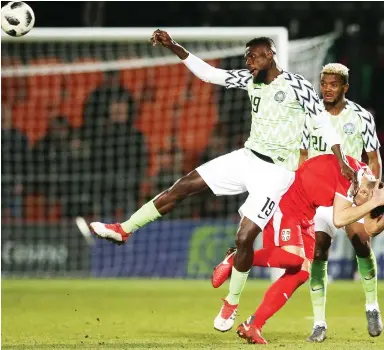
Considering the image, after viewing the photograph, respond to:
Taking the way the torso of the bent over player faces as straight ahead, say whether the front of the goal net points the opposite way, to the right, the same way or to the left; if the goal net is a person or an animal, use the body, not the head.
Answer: to the right

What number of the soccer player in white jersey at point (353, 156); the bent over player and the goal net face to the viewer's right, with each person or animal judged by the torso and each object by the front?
1

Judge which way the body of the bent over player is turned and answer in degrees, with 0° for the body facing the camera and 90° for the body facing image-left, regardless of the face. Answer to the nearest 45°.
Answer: approximately 270°

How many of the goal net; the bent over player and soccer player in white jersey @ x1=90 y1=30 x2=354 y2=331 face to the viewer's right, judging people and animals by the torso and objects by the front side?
1

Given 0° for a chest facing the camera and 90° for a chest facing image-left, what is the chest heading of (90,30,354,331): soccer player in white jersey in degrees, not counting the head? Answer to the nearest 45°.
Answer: approximately 45°

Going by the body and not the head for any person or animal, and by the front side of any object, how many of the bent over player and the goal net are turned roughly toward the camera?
1

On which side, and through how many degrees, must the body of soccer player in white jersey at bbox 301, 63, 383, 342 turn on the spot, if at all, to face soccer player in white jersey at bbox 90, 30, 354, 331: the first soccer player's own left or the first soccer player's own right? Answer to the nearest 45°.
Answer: approximately 45° to the first soccer player's own right

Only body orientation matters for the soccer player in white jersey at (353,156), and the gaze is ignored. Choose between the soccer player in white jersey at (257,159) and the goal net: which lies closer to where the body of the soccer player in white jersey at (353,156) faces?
the soccer player in white jersey

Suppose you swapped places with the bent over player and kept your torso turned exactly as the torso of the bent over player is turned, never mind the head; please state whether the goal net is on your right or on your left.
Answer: on your left
